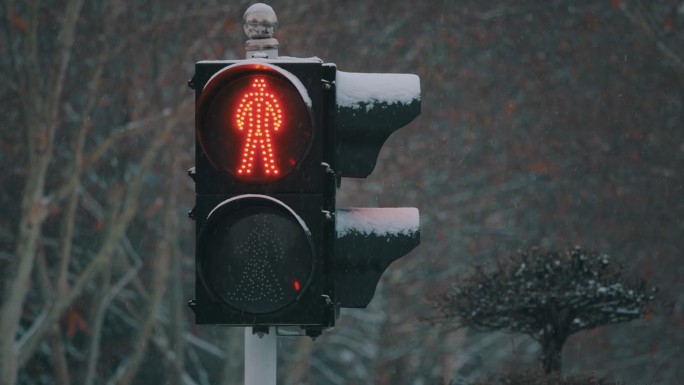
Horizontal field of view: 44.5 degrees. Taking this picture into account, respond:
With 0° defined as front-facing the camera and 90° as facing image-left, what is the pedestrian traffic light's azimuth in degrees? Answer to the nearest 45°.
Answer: approximately 0°

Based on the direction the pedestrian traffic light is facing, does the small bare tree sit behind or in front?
behind
